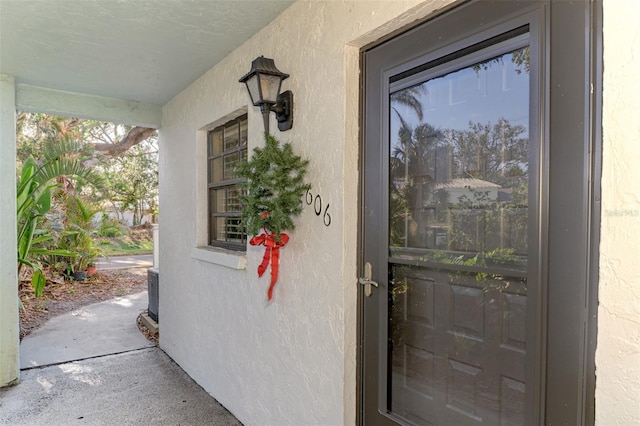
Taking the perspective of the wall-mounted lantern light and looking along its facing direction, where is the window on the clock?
The window is roughly at 4 o'clock from the wall-mounted lantern light.

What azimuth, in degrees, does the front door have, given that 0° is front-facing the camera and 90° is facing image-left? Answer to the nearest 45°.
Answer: approximately 45°

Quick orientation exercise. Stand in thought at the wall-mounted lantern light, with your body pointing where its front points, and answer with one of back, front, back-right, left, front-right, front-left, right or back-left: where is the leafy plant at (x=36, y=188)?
right

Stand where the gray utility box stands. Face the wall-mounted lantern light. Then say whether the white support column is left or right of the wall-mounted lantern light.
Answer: right

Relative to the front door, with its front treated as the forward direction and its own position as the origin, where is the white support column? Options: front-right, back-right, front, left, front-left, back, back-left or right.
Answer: front-right

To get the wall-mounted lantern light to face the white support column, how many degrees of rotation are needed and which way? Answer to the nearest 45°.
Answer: approximately 90° to its right
